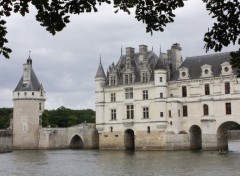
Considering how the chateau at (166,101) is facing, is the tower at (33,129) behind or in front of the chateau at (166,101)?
in front
